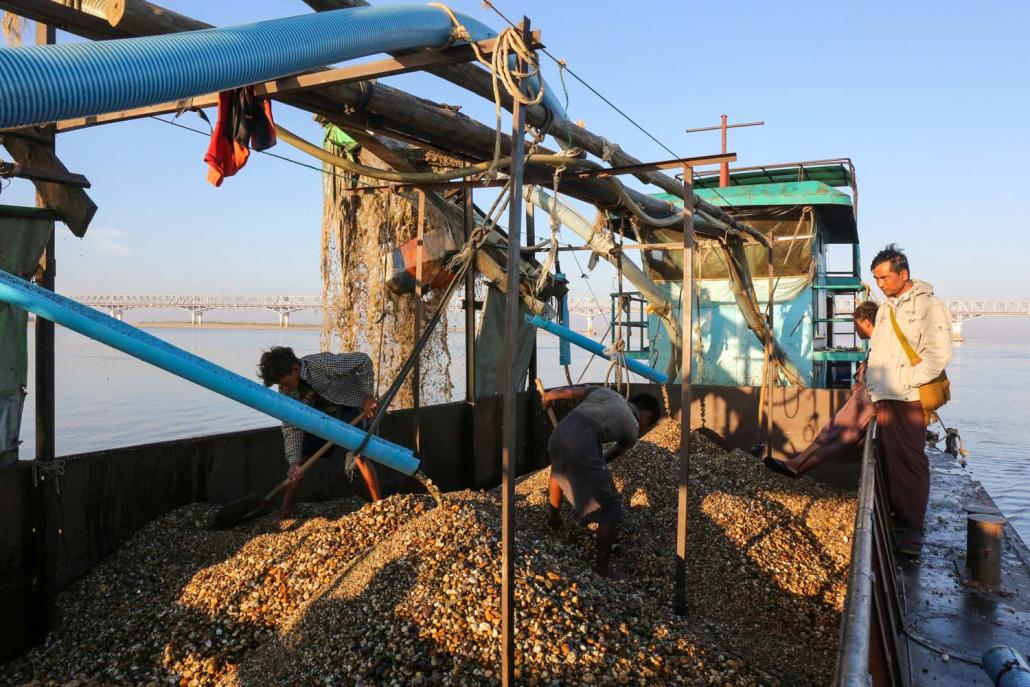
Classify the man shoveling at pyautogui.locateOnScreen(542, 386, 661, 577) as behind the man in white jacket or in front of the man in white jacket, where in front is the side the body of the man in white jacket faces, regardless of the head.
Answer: in front

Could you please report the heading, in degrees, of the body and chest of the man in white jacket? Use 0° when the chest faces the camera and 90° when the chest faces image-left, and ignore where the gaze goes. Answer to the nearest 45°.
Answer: approximately 45°

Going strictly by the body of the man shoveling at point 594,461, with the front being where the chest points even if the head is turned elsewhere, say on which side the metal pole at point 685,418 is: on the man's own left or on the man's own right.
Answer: on the man's own right

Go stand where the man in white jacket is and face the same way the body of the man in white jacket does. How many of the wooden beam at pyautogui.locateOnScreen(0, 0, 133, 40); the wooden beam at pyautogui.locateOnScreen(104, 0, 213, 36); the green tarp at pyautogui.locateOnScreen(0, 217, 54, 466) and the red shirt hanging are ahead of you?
4

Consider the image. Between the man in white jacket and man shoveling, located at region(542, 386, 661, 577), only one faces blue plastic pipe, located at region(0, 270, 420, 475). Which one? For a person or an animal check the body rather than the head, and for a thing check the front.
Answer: the man in white jacket

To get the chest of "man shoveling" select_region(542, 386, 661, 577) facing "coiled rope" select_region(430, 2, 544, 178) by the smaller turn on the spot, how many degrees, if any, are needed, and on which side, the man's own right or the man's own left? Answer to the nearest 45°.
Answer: approximately 135° to the man's own right

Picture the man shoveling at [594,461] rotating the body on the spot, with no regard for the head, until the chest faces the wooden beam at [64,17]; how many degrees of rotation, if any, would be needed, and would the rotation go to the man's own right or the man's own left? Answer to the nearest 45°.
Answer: approximately 180°

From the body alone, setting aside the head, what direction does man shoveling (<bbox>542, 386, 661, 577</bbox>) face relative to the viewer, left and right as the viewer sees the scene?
facing away from the viewer and to the right of the viewer

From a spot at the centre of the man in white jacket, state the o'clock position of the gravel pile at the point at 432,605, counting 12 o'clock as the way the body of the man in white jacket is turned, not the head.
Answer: The gravel pile is roughly at 12 o'clock from the man in white jacket.

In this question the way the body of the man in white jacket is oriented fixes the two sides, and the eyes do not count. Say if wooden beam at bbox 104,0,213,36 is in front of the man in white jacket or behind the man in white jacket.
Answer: in front

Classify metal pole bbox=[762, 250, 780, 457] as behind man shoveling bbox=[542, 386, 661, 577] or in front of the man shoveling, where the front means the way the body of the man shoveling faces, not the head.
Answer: in front

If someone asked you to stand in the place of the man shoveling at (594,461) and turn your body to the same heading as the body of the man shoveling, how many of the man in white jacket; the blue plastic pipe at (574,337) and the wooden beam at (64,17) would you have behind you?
1

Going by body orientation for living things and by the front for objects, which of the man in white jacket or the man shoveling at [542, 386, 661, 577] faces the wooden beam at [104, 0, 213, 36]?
the man in white jacket
